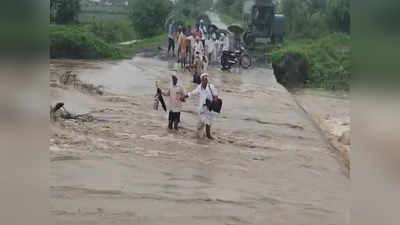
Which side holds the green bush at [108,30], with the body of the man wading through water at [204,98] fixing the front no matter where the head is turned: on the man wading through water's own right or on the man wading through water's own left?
on the man wading through water's own right

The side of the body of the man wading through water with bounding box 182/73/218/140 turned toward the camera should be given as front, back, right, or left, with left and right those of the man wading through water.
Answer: front

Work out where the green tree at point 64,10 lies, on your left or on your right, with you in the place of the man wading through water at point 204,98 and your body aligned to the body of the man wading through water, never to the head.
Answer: on your right
